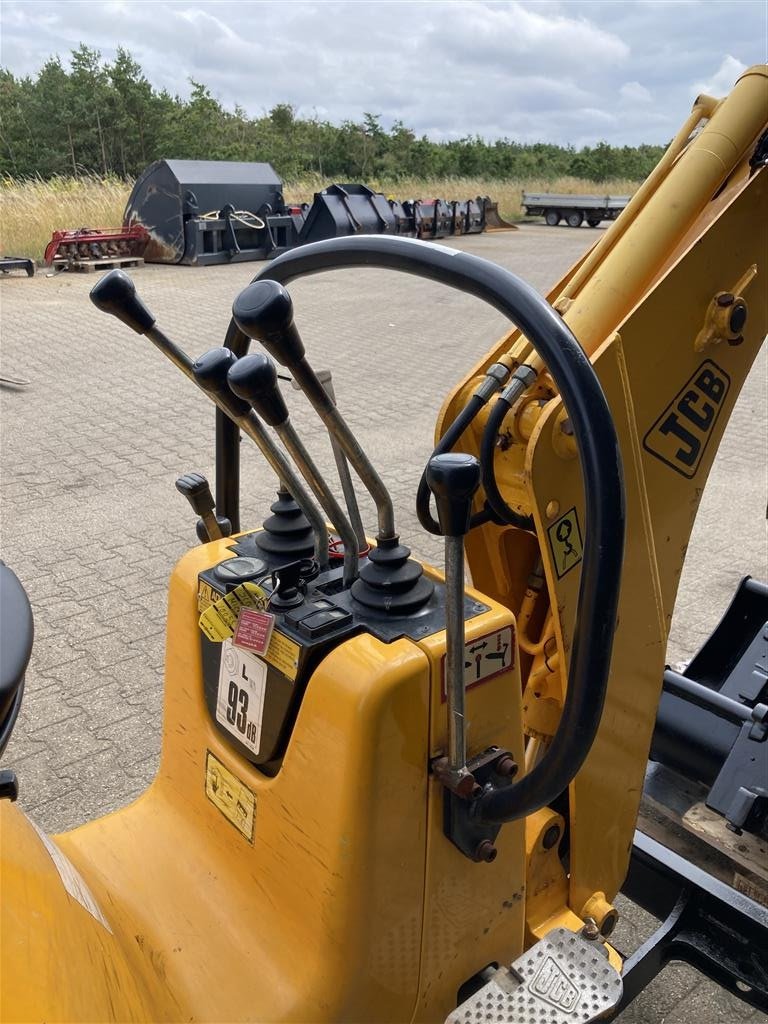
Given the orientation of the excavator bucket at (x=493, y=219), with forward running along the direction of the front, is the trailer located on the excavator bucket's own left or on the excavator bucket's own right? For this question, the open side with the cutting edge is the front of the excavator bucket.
on the excavator bucket's own left

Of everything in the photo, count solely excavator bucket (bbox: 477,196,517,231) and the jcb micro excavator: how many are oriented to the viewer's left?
0

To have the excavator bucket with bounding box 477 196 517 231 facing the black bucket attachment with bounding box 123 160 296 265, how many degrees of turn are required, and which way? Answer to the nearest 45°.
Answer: approximately 135° to its right

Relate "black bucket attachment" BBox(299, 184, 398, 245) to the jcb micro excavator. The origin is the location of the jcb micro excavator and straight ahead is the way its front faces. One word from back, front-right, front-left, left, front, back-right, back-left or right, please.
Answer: front-left

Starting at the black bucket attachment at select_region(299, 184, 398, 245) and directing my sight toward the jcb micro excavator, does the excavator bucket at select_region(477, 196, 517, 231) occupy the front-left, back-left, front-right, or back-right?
back-left

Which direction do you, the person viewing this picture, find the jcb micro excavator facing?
facing away from the viewer and to the right of the viewer

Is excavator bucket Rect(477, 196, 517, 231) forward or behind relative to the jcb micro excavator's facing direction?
forward

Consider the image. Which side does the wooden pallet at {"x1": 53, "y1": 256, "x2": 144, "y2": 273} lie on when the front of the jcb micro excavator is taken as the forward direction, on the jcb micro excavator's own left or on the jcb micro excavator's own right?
on the jcb micro excavator's own left

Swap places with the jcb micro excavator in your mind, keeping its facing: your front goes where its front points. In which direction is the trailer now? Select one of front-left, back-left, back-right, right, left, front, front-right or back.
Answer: front-left

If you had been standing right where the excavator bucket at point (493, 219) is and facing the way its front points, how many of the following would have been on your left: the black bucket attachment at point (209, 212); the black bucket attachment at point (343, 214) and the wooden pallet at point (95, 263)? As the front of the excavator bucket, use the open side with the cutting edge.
0

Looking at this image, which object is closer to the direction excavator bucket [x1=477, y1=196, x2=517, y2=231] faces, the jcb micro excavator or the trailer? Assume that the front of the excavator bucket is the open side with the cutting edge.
the trailer

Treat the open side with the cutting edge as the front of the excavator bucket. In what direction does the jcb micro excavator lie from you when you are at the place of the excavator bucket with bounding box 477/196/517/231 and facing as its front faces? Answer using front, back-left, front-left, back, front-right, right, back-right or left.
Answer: right

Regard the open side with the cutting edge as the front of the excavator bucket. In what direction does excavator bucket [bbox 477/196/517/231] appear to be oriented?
to the viewer's right
